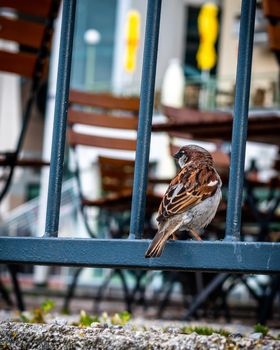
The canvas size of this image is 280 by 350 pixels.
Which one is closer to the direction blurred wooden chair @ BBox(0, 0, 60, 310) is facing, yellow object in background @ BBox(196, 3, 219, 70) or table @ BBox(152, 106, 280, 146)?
the yellow object in background

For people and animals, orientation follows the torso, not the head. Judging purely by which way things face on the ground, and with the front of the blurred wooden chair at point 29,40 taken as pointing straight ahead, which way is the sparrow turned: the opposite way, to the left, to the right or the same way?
to the right

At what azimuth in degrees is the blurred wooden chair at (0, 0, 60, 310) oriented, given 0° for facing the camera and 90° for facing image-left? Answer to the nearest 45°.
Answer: approximately 135°

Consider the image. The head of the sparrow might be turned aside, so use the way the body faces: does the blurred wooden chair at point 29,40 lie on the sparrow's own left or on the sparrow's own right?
on the sparrow's own left

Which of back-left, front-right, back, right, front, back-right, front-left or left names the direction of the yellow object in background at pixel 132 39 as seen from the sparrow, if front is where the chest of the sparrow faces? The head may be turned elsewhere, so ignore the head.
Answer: front-left

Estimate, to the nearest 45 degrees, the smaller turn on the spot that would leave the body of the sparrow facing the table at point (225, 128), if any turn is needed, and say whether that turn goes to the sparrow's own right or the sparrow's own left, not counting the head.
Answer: approximately 45° to the sparrow's own left

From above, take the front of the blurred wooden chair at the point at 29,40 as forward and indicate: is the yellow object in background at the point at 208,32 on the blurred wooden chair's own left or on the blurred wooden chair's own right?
on the blurred wooden chair's own right

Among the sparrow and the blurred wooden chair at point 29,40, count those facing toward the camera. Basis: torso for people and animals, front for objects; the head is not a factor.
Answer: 0

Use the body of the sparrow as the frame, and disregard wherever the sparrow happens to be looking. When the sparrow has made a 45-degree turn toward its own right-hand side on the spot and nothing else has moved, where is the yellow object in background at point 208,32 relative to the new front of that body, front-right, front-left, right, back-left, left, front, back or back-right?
left

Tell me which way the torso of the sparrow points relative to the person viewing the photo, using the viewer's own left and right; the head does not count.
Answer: facing away from the viewer and to the right of the viewer
